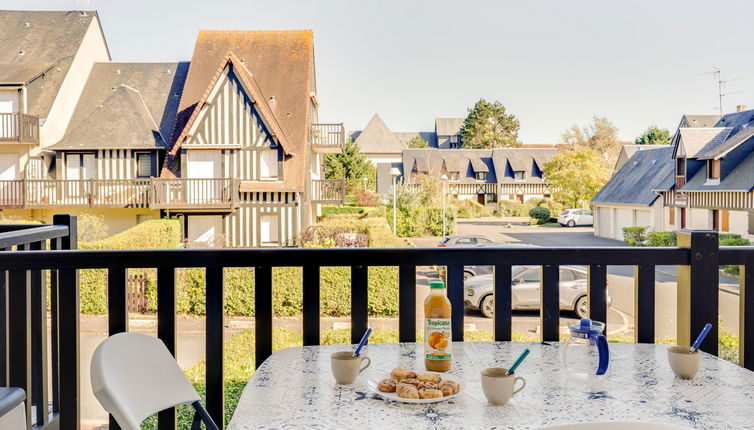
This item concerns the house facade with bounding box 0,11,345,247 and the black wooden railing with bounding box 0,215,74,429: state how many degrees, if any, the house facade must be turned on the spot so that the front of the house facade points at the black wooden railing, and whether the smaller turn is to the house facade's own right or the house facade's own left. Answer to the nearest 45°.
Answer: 0° — it already faces it

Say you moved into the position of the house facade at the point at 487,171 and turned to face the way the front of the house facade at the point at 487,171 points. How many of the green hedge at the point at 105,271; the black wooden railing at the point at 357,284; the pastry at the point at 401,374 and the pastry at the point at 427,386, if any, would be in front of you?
4

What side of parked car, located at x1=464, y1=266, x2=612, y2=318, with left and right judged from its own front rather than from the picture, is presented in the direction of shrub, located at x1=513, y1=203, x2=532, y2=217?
right

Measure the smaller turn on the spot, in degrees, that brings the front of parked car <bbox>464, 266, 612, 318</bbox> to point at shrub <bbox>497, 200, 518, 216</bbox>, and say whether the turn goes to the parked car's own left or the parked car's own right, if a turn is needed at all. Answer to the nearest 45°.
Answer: approximately 90° to the parked car's own right

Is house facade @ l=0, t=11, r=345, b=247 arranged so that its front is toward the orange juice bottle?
yes

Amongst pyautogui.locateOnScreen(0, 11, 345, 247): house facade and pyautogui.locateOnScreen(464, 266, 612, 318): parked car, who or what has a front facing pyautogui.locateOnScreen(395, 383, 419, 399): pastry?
the house facade

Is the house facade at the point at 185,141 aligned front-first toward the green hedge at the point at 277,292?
yes

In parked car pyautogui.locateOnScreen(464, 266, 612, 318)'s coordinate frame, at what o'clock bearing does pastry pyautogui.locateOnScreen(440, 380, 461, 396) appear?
The pastry is roughly at 9 o'clock from the parked car.

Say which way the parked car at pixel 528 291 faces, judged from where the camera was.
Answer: facing to the left of the viewer

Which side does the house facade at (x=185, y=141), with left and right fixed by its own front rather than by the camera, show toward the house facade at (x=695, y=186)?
left

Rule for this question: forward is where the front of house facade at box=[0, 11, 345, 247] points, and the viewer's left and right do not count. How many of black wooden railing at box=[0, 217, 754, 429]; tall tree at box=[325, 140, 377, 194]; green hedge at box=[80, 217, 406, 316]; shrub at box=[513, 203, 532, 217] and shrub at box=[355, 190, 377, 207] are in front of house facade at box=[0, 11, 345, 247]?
2

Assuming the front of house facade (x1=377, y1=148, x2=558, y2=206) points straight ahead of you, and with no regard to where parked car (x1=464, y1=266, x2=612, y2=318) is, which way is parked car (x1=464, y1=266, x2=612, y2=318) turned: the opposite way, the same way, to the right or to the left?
to the right

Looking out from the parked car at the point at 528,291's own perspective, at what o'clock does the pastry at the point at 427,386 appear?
The pastry is roughly at 9 o'clock from the parked car.

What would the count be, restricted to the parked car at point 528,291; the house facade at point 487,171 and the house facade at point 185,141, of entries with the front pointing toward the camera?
2

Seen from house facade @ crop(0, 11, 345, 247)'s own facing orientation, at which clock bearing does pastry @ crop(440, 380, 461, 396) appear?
The pastry is roughly at 12 o'clock from the house facade.

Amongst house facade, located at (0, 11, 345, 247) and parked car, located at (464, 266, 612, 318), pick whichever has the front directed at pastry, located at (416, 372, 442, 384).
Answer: the house facade

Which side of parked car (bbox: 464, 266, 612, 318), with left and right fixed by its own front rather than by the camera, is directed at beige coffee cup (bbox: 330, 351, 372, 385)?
left

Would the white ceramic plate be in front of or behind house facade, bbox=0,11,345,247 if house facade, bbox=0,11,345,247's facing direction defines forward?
in front

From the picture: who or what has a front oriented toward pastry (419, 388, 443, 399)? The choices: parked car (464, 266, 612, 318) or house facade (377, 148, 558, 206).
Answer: the house facade

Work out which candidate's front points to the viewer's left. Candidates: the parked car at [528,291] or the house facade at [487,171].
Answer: the parked car

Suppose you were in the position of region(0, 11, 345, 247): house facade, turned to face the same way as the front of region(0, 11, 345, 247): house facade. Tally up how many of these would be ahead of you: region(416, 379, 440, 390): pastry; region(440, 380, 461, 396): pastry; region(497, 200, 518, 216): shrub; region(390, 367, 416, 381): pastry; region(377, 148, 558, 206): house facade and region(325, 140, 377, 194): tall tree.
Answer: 3
